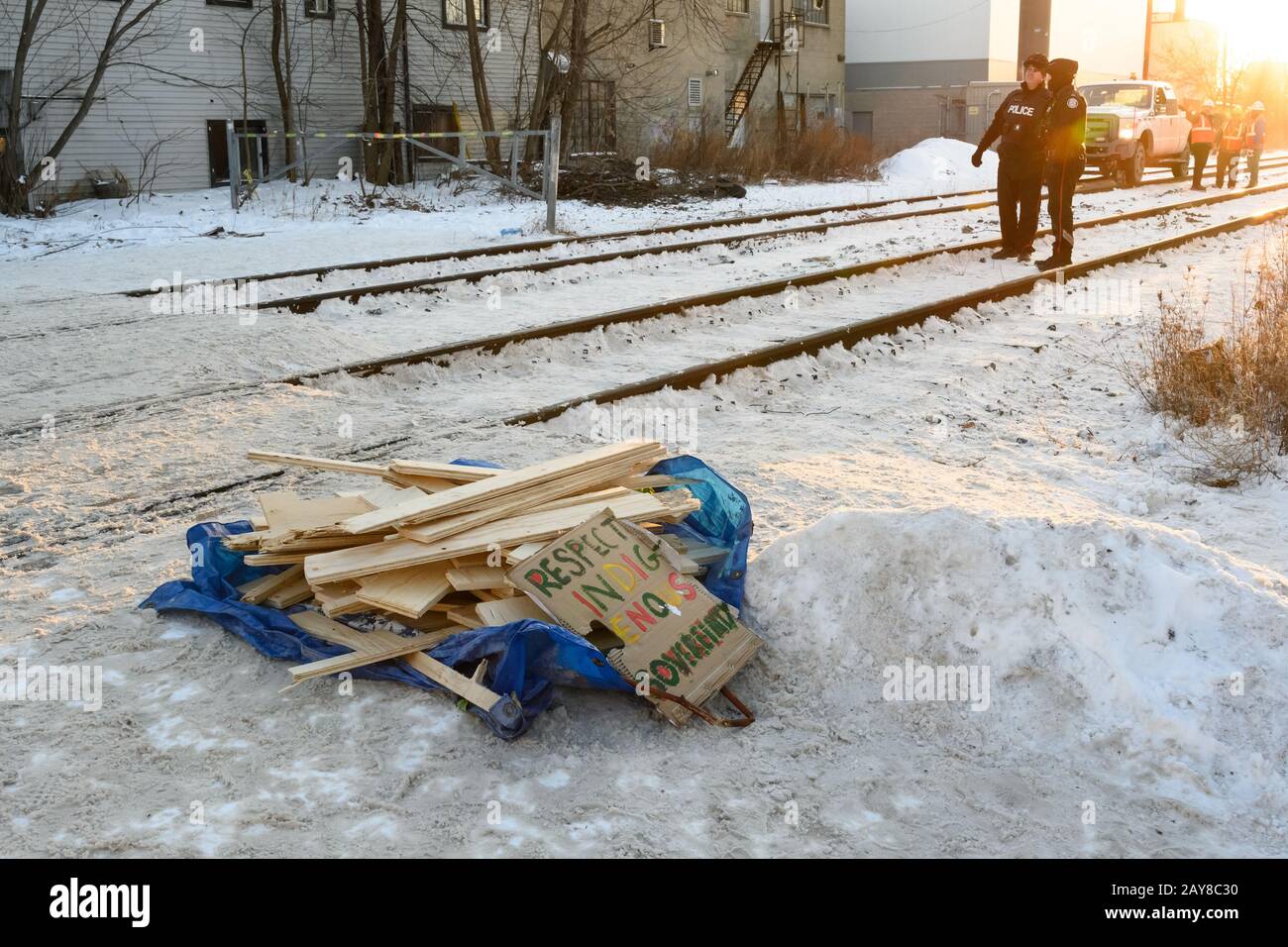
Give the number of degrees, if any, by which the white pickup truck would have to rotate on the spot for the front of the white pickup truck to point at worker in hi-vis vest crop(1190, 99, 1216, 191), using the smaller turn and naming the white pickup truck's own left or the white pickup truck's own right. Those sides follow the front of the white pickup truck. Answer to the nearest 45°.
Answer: approximately 135° to the white pickup truck's own left

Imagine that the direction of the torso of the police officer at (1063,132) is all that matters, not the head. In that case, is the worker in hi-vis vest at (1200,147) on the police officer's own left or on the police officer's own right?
on the police officer's own right

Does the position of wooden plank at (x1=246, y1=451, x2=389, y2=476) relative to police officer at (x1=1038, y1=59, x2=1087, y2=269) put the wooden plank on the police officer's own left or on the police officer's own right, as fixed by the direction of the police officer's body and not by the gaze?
on the police officer's own left

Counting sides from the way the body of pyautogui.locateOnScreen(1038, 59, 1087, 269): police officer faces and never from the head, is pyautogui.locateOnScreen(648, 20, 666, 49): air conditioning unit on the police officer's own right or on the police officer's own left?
on the police officer's own right

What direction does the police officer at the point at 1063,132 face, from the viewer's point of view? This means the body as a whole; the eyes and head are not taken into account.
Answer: to the viewer's left

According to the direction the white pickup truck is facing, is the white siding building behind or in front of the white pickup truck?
in front

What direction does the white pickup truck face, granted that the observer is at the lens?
facing the viewer and to the left of the viewer

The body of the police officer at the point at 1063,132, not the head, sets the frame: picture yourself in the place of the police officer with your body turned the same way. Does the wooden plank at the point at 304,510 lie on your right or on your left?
on your left

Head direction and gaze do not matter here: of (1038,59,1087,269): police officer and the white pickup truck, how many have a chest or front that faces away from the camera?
0

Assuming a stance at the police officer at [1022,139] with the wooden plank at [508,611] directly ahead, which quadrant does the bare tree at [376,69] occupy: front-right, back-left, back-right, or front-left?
back-right

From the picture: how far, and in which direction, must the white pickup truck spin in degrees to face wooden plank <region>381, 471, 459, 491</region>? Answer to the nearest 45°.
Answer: approximately 45° to its left
